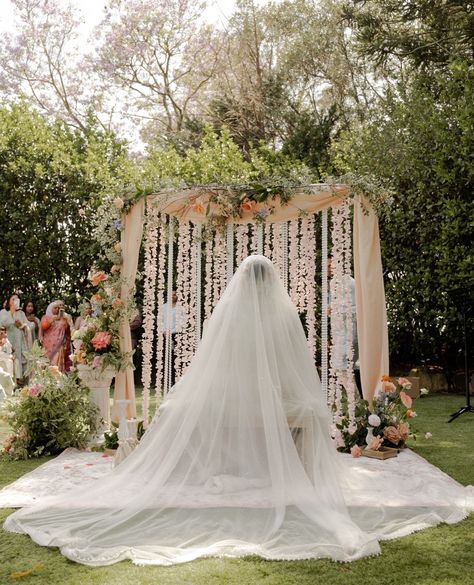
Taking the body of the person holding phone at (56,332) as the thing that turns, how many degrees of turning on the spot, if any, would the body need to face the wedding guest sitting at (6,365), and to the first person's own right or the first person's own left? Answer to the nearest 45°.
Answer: approximately 90° to the first person's own right

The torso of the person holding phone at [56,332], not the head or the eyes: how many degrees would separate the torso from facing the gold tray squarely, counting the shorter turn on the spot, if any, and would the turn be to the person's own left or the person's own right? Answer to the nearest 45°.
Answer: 0° — they already face it

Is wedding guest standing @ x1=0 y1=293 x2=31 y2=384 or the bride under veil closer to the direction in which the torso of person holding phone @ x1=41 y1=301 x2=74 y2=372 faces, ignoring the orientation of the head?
the bride under veil

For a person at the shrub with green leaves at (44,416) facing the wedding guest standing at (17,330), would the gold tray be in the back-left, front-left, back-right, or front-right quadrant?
back-right

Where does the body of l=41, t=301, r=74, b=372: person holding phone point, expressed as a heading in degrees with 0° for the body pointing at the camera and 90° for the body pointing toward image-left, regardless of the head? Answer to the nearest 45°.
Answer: approximately 315°

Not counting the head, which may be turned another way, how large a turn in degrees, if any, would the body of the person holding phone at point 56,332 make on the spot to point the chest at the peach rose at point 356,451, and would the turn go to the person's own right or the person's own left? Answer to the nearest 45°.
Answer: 0° — they already face it
